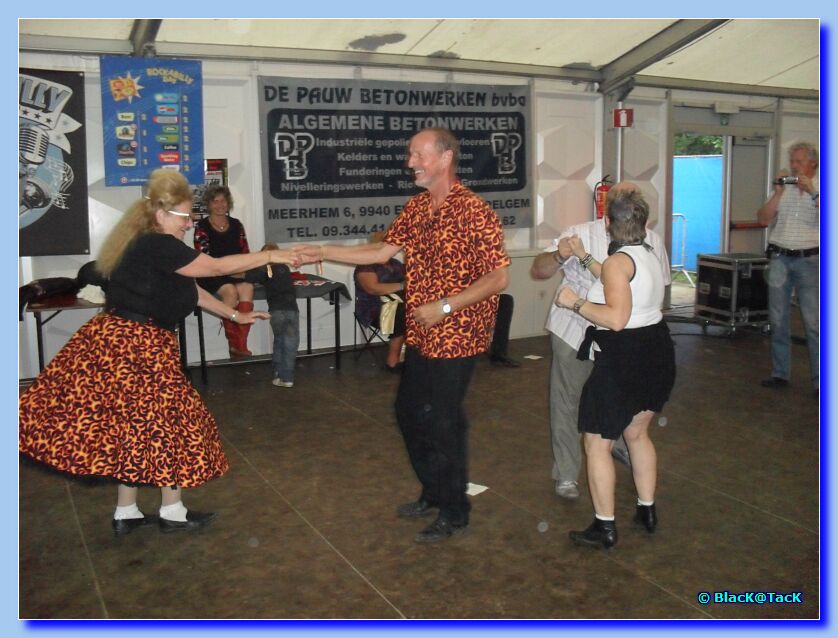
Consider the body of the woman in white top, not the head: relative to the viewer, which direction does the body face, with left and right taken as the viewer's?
facing away from the viewer and to the left of the viewer

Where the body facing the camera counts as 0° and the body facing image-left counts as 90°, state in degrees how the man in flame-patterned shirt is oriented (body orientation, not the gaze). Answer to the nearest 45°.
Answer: approximately 45°

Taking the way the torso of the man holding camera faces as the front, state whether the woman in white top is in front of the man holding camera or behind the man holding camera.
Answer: in front

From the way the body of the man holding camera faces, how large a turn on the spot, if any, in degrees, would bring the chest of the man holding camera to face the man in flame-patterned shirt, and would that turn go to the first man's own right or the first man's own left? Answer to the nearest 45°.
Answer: approximately 45° to the first man's own left

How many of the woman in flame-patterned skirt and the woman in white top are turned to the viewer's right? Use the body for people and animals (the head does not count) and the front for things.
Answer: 1

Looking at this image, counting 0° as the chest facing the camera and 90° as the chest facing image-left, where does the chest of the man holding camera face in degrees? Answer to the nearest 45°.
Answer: approximately 45°

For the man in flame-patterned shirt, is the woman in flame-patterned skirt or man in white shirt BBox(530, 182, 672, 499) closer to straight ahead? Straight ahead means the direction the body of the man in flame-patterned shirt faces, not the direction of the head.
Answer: the woman in flame-patterned skirt

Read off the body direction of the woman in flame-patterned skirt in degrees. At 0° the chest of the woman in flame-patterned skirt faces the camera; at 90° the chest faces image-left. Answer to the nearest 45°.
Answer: approximately 270°

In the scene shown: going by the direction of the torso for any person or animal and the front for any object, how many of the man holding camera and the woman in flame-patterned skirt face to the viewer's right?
1
